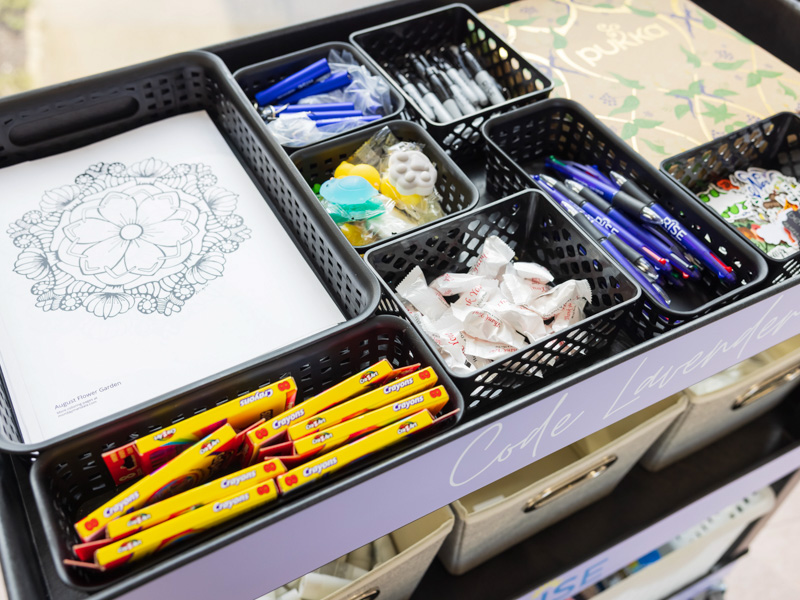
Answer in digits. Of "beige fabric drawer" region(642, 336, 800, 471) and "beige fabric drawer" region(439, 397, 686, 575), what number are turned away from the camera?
0

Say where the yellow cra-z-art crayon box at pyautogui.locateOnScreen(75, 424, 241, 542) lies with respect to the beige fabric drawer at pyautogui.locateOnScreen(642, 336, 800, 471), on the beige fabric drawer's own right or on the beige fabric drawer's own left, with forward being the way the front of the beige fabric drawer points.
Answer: on the beige fabric drawer's own right

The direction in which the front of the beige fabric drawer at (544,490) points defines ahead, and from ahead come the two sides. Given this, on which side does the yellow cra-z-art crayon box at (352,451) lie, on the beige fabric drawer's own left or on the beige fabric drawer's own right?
on the beige fabric drawer's own right

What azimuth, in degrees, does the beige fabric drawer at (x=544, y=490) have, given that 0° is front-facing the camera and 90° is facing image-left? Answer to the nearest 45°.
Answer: approximately 315°

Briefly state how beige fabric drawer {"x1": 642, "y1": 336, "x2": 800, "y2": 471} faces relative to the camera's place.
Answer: facing the viewer and to the right of the viewer

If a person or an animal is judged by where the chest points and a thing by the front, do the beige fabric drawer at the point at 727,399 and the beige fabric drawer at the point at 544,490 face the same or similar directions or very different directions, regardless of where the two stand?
same or similar directions

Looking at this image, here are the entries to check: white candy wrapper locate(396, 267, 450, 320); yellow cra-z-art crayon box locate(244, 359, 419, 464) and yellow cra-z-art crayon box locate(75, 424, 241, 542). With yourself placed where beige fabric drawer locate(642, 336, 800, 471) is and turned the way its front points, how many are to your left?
0
